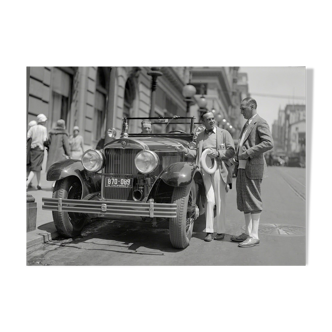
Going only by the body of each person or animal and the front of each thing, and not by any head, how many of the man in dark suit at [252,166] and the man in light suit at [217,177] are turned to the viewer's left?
1

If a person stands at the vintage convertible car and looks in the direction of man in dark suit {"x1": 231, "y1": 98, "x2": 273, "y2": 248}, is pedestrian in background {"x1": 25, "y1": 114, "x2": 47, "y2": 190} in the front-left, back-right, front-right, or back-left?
back-left

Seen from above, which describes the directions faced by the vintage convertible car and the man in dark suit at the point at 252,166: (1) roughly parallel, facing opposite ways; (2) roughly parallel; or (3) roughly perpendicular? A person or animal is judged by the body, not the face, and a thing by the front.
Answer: roughly perpendicular

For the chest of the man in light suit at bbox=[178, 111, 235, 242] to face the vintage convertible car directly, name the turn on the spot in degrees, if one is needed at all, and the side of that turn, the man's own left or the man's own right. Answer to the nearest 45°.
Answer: approximately 90° to the man's own right

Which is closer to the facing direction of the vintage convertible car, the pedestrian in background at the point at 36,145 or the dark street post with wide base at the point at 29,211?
the dark street post with wide base
